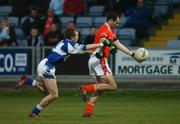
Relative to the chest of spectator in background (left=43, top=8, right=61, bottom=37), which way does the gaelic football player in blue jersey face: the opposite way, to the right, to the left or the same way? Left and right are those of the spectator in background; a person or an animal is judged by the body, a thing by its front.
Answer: to the left

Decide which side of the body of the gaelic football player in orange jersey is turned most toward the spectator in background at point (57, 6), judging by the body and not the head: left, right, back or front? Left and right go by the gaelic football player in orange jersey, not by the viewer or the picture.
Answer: left

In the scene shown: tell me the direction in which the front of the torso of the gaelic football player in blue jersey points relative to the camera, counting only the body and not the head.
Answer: to the viewer's right

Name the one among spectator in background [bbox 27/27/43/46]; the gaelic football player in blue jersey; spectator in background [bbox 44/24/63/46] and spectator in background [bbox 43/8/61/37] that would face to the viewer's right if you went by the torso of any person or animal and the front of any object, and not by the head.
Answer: the gaelic football player in blue jersey

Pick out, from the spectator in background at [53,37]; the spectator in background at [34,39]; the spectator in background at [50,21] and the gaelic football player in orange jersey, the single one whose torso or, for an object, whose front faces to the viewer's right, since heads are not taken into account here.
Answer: the gaelic football player in orange jersey

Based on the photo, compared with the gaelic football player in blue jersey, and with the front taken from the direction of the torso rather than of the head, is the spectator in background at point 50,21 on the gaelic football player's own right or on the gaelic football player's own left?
on the gaelic football player's own left

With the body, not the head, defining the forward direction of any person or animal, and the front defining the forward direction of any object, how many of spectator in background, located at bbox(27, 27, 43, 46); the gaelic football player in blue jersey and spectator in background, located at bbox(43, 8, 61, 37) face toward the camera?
2

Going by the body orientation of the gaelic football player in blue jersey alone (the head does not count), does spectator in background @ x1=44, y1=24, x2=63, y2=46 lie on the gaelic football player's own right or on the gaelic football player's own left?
on the gaelic football player's own left

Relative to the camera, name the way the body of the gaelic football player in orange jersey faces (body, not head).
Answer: to the viewer's right

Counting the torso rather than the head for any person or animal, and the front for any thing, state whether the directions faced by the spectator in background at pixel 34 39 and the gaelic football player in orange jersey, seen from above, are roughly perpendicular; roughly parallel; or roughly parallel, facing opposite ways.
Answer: roughly perpendicular
